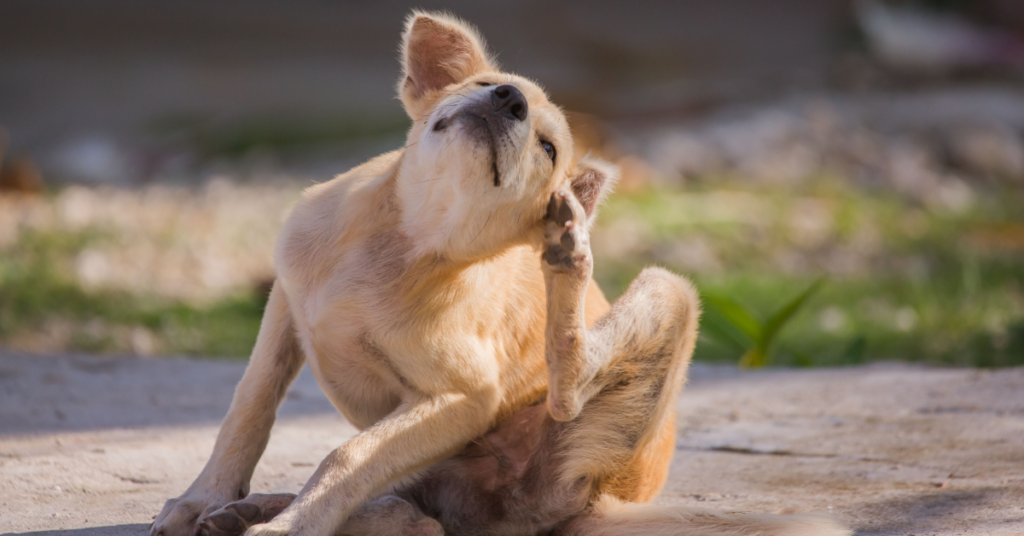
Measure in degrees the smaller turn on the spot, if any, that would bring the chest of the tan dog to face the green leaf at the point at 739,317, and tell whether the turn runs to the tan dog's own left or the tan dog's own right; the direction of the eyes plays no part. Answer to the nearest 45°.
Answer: approximately 180°

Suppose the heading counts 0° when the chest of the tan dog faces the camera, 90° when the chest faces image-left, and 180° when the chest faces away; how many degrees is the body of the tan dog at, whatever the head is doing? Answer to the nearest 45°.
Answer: approximately 45°

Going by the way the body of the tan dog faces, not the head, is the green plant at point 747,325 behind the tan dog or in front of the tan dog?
behind

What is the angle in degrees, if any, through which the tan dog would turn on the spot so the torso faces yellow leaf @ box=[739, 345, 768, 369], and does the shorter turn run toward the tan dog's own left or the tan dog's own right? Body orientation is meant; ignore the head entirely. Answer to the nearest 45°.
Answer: approximately 180°

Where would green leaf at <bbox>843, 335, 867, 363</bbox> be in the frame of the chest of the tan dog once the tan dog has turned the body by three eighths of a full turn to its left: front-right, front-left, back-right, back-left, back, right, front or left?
front-left

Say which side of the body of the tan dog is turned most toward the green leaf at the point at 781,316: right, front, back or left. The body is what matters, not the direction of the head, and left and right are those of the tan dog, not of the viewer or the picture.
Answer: back

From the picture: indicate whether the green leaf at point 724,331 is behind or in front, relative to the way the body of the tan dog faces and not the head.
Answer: behind
